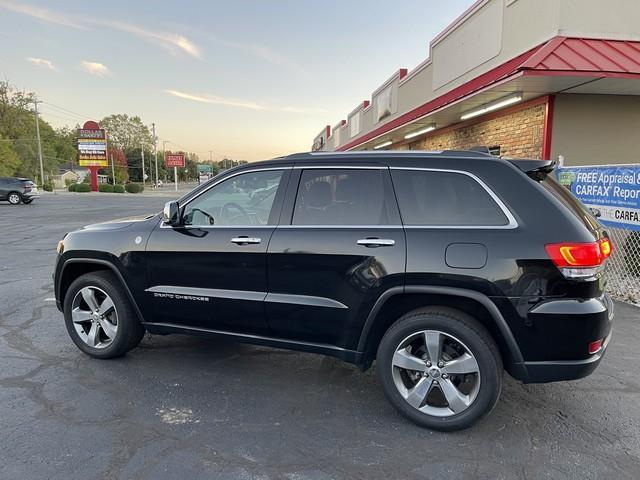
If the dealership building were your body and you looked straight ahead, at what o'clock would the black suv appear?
The black suv is roughly at 11 o'clock from the dealership building.

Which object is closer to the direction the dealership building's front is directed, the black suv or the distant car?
the black suv

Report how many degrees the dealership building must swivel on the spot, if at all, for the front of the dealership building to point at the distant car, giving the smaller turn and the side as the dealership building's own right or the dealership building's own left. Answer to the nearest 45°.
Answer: approximately 45° to the dealership building's own right

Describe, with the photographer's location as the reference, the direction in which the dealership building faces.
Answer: facing the viewer and to the left of the viewer

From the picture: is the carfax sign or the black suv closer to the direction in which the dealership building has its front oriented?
the black suv

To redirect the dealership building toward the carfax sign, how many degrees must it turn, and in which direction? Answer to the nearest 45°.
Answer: approximately 45° to its left

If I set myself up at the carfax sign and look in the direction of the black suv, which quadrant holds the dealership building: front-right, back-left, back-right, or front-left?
back-right
